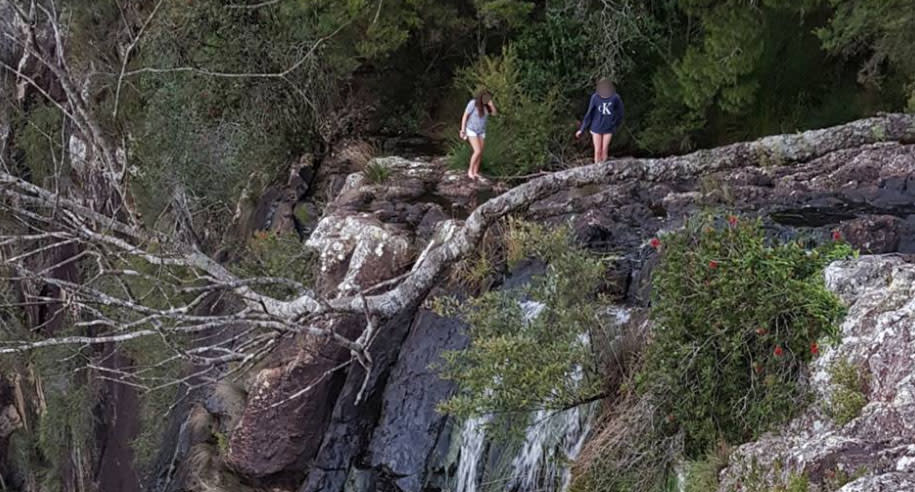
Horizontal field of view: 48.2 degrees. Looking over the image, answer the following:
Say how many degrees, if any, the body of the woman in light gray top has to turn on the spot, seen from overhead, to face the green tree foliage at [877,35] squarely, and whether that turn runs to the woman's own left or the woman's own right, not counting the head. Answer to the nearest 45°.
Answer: approximately 45° to the woman's own left

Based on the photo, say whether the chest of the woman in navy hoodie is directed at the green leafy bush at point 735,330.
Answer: yes

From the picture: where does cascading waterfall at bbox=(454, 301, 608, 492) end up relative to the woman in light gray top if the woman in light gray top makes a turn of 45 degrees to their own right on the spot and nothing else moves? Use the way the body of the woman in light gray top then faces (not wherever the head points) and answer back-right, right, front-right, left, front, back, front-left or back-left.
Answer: front

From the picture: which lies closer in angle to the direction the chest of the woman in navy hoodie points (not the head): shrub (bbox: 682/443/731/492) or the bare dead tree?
the shrub

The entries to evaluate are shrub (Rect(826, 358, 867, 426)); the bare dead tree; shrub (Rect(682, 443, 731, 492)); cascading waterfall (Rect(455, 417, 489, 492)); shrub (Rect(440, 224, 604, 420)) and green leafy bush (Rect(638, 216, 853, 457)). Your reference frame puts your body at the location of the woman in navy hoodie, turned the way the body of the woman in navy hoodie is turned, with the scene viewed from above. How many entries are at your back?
0

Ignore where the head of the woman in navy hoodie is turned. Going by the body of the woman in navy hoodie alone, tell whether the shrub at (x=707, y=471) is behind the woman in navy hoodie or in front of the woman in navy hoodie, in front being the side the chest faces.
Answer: in front

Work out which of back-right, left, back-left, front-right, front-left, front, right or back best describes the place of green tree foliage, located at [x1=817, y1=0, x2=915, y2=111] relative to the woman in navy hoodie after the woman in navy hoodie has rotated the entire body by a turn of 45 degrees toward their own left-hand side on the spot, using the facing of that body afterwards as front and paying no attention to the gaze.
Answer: front-left

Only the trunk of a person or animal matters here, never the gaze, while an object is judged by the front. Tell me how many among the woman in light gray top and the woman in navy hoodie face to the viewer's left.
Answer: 0

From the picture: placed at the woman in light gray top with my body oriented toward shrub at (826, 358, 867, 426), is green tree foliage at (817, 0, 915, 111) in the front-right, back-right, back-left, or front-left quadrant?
front-left

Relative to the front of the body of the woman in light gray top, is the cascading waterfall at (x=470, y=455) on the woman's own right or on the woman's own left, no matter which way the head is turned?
on the woman's own right

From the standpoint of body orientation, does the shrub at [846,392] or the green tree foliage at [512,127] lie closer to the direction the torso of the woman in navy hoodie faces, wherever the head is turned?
the shrub

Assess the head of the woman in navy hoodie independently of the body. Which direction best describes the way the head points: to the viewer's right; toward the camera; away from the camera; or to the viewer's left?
toward the camera

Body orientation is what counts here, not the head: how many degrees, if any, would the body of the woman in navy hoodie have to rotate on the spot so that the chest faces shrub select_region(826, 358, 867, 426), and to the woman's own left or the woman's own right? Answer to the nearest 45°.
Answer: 0° — they already face it

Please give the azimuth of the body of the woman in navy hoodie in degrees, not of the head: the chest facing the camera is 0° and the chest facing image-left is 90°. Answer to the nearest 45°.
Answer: approximately 0°

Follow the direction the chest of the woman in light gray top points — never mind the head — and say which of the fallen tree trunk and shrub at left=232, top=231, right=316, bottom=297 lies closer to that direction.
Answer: the fallen tree trunk

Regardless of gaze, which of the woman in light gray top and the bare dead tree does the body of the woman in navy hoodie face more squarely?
the bare dead tree

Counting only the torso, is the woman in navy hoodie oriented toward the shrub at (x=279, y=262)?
no

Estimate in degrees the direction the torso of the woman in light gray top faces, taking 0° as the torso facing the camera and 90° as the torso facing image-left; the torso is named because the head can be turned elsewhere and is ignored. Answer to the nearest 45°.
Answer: approximately 315°
